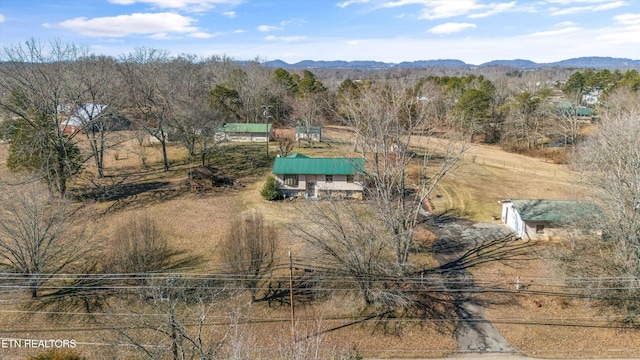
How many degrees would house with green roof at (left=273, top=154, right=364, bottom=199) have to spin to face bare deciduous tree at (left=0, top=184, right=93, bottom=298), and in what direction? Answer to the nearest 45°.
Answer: approximately 45° to its right

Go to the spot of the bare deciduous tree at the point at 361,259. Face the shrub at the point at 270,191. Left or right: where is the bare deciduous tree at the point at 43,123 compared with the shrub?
left

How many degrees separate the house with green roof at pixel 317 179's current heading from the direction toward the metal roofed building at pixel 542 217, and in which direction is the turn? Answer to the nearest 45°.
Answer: approximately 45° to its left

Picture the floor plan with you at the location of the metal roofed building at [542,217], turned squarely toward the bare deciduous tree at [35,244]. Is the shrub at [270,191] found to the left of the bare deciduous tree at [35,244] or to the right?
right

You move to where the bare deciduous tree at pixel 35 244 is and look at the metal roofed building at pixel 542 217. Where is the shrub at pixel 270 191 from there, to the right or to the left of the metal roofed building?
left

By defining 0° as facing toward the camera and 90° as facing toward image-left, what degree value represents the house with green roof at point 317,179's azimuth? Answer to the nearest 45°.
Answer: approximately 0°
